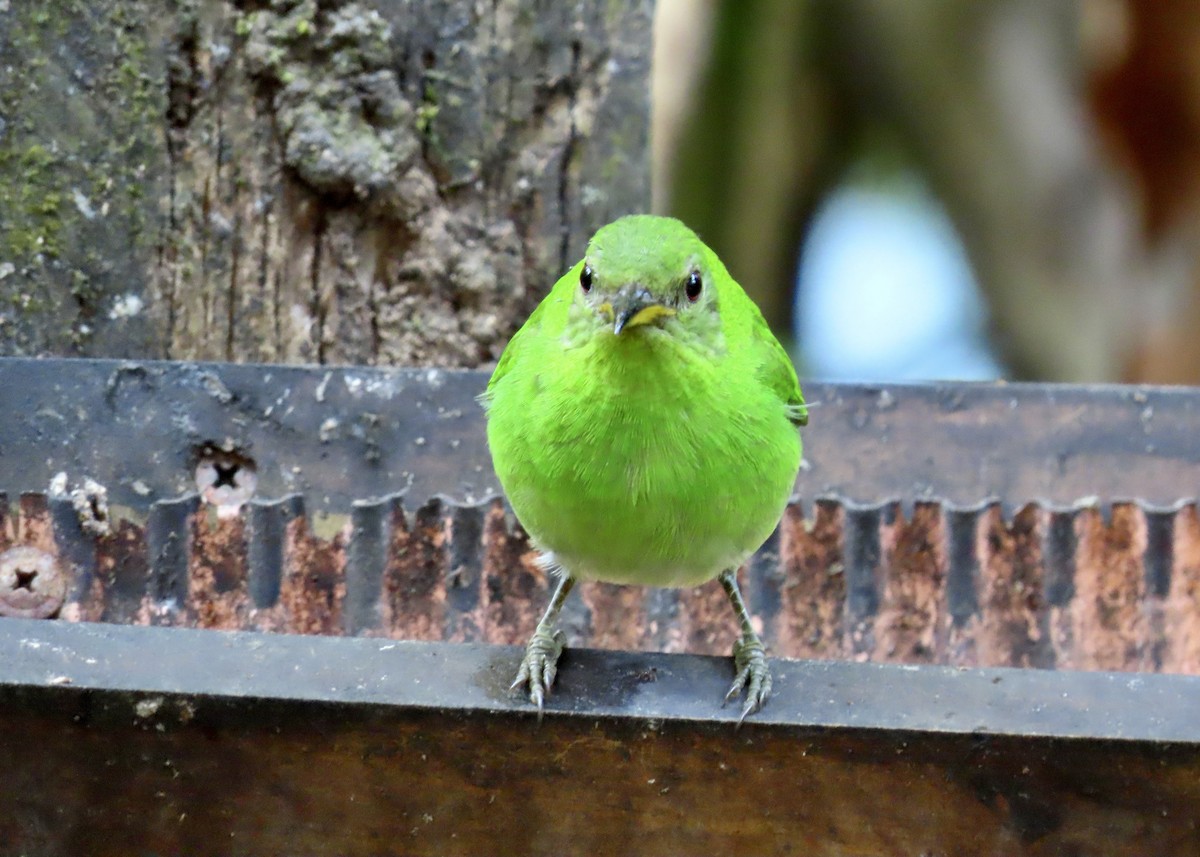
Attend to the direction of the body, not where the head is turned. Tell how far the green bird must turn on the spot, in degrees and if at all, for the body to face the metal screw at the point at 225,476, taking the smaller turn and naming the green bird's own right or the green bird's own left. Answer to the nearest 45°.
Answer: approximately 135° to the green bird's own right

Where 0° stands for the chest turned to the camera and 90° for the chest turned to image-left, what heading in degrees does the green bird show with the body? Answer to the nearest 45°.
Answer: approximately 0°

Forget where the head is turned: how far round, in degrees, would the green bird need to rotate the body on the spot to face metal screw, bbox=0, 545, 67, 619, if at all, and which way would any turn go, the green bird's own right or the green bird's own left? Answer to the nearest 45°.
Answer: approximately 90° to the green bird's own right
